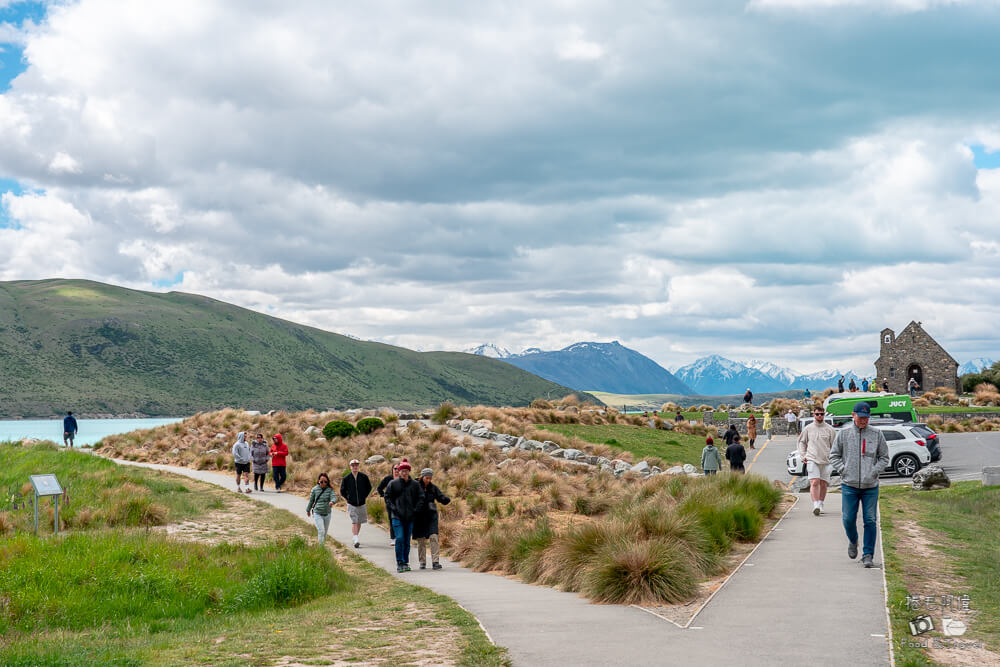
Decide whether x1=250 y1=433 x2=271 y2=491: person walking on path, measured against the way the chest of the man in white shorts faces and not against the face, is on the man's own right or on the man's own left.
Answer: on the man's own right

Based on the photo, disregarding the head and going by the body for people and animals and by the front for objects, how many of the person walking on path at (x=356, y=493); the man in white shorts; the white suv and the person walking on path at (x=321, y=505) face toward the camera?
3

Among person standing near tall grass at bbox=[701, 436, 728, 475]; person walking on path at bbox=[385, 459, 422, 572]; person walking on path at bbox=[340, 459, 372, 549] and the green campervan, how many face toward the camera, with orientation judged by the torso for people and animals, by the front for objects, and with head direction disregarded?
2

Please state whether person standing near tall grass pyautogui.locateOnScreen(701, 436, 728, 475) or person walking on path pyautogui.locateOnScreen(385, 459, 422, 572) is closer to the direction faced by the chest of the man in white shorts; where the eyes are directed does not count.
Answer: the person walking on path

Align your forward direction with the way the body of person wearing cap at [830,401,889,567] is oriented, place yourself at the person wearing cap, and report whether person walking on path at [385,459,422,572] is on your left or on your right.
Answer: on your right

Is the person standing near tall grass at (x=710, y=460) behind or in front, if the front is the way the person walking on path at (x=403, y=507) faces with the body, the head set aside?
behind

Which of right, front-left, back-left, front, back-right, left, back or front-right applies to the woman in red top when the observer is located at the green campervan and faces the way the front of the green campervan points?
front-left

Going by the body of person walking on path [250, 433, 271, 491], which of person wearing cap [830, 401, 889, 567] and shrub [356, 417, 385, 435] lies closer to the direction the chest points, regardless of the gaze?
the person wearing cap

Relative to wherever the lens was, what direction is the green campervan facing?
facing to the left of the viewer

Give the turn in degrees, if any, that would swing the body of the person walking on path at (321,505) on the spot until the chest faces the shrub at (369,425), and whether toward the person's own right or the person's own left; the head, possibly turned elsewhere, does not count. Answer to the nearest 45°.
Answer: approximately 180°

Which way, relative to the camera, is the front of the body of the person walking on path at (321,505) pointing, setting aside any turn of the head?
toward the camera

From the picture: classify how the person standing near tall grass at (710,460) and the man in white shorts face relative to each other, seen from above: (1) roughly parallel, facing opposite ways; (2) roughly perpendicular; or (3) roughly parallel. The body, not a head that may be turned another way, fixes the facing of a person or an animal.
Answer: roughly parallel, facing opposite ways

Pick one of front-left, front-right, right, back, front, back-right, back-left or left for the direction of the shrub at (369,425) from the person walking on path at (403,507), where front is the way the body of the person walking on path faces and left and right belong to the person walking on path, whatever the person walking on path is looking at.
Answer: back

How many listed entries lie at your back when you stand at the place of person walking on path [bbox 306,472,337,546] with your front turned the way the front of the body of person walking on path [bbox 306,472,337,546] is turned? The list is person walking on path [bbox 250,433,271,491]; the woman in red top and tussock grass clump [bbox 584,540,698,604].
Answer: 2

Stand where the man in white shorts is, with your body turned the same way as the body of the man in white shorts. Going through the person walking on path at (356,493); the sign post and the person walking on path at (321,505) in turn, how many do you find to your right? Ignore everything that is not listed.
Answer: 3
